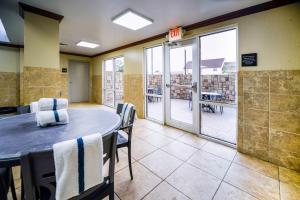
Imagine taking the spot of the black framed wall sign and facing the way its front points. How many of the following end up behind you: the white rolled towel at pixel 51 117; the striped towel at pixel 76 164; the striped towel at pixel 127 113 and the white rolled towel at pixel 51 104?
0

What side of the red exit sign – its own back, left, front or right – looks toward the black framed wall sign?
left

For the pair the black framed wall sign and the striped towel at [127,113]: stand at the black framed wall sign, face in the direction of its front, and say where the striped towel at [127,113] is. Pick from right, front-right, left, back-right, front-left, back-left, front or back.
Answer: front-right

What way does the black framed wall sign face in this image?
toward the camera

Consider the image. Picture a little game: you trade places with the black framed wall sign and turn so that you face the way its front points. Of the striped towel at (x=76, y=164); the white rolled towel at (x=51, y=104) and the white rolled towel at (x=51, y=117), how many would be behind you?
0

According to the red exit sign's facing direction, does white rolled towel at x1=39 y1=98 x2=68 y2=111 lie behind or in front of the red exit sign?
in front

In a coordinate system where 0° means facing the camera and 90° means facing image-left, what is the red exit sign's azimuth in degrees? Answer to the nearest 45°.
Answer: approximately 45°

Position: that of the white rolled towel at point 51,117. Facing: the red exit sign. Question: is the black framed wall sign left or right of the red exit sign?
right

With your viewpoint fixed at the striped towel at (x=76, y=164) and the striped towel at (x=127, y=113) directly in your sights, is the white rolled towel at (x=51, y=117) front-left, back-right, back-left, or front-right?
front-left

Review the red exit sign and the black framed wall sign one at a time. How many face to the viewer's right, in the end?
0

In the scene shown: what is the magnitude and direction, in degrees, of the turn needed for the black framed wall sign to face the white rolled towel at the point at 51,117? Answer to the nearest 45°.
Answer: approximately 45° to its right
